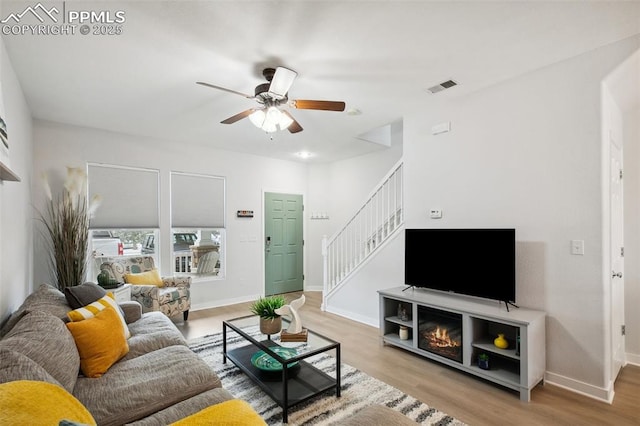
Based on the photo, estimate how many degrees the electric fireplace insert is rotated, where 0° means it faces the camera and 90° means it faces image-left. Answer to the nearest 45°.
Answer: approximately 45°

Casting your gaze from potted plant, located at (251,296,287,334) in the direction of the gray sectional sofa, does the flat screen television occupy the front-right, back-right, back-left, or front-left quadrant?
back-left

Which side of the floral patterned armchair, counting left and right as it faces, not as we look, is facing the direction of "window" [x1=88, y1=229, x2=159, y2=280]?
back

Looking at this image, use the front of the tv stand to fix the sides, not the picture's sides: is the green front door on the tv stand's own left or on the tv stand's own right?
on the tv stand's own right

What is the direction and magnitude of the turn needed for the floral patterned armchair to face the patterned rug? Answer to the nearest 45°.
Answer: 0° — it already faces it

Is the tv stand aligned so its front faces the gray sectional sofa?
yes
